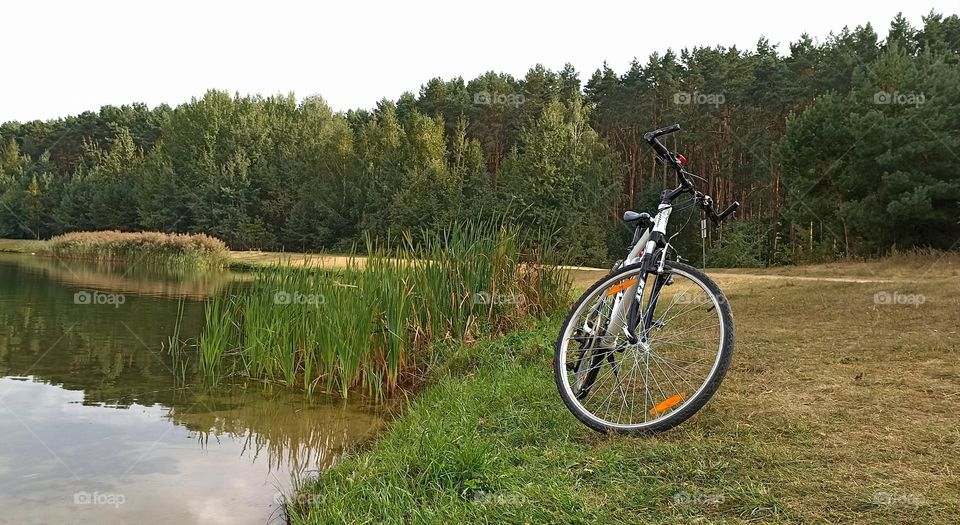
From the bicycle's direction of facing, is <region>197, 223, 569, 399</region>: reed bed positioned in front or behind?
behind

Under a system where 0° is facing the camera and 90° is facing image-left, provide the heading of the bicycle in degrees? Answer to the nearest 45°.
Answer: approximately 315°
